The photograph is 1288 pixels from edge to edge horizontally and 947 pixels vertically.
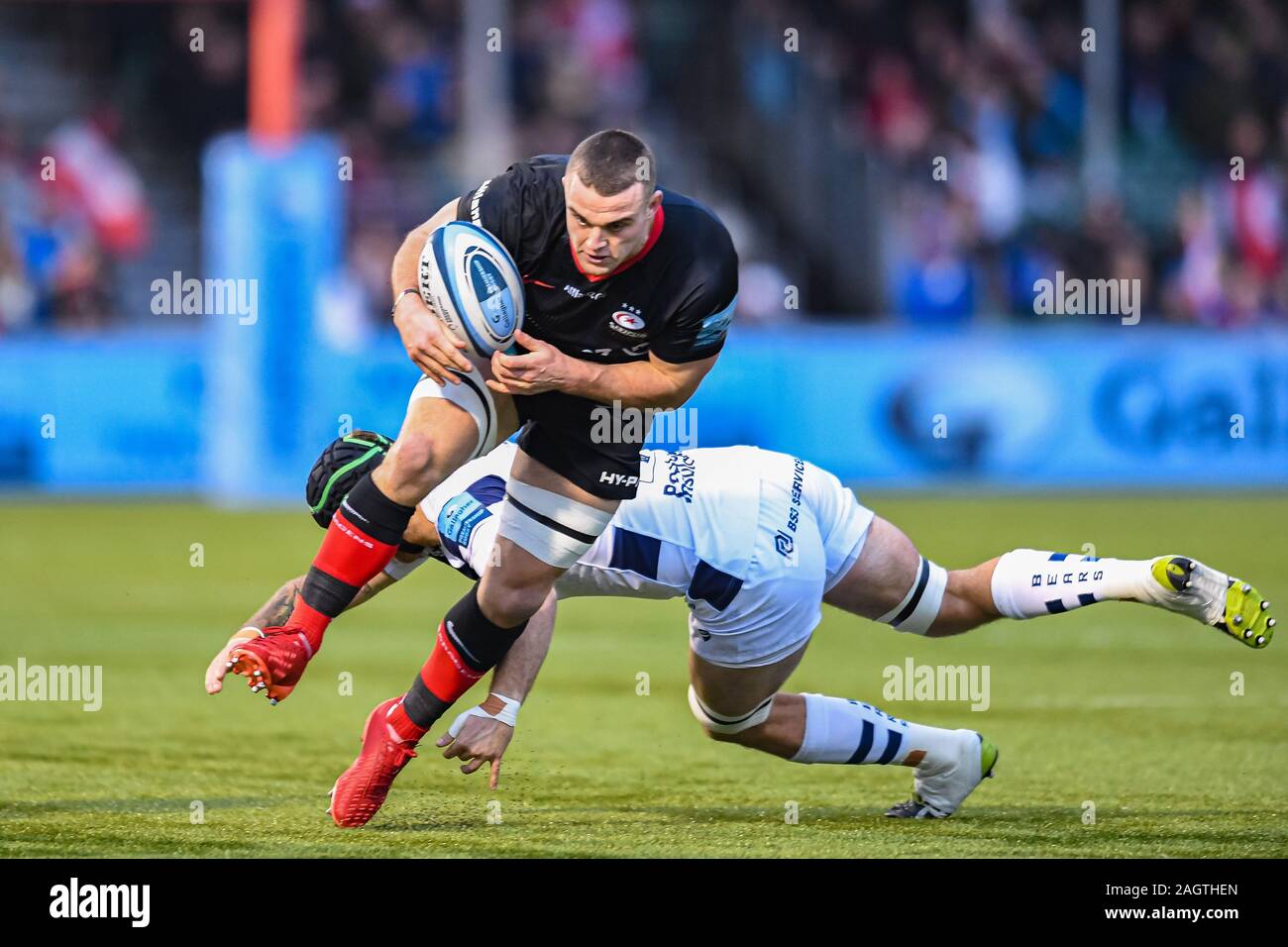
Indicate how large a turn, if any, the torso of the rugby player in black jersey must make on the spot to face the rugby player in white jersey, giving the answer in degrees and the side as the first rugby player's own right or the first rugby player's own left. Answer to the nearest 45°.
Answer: approximately 135° to the first rugby player's own left

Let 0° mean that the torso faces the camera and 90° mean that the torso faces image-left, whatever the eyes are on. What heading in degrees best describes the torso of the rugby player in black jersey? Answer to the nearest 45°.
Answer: approximately 45°
